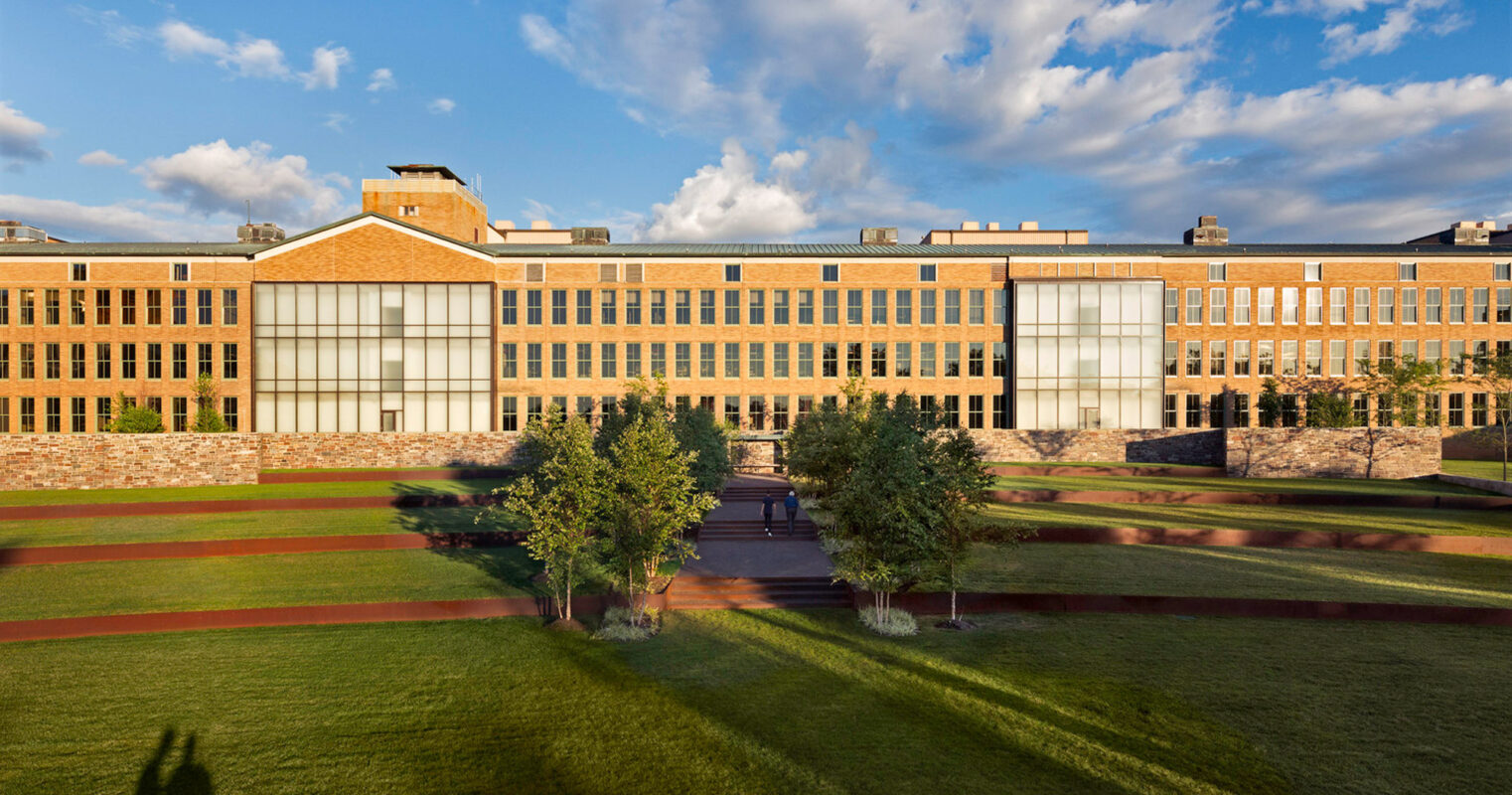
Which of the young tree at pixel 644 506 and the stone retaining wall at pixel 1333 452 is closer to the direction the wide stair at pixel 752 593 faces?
the young tree

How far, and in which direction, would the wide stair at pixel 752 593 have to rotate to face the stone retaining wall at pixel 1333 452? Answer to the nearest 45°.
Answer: approximately 135° to its left

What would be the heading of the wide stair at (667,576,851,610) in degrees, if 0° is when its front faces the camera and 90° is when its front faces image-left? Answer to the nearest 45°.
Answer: approximately 0°

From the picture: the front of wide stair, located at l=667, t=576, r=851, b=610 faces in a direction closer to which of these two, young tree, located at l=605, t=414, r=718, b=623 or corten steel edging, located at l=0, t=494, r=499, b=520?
the young tree

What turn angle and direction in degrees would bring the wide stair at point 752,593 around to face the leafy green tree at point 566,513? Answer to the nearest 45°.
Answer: approximately 90° to its right

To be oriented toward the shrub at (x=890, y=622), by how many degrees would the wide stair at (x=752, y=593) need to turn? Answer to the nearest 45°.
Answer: approximately 45° to its left

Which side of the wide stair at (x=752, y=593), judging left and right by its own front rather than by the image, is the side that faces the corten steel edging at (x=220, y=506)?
right
